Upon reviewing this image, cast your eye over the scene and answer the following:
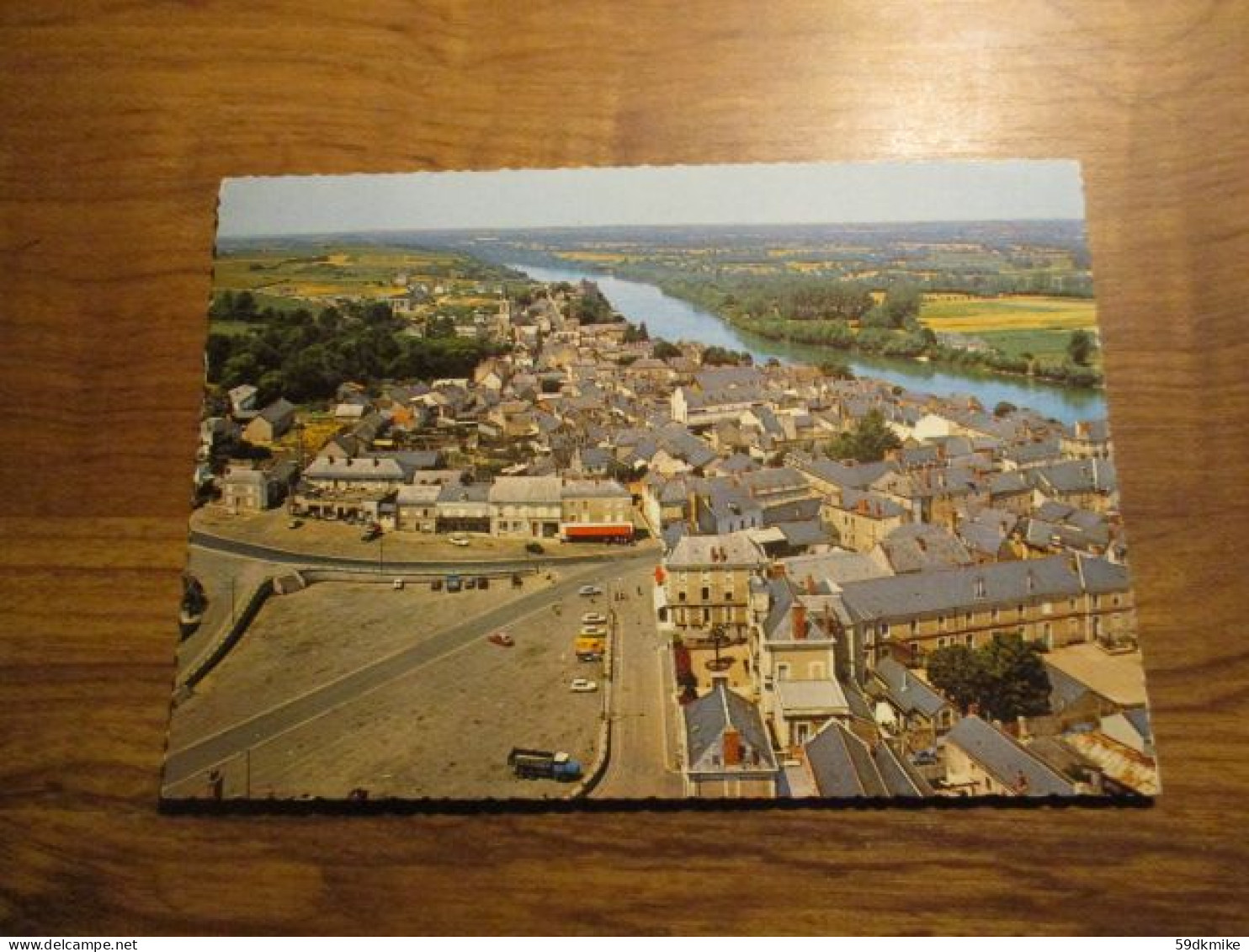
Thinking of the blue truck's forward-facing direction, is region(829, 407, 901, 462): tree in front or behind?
in front
